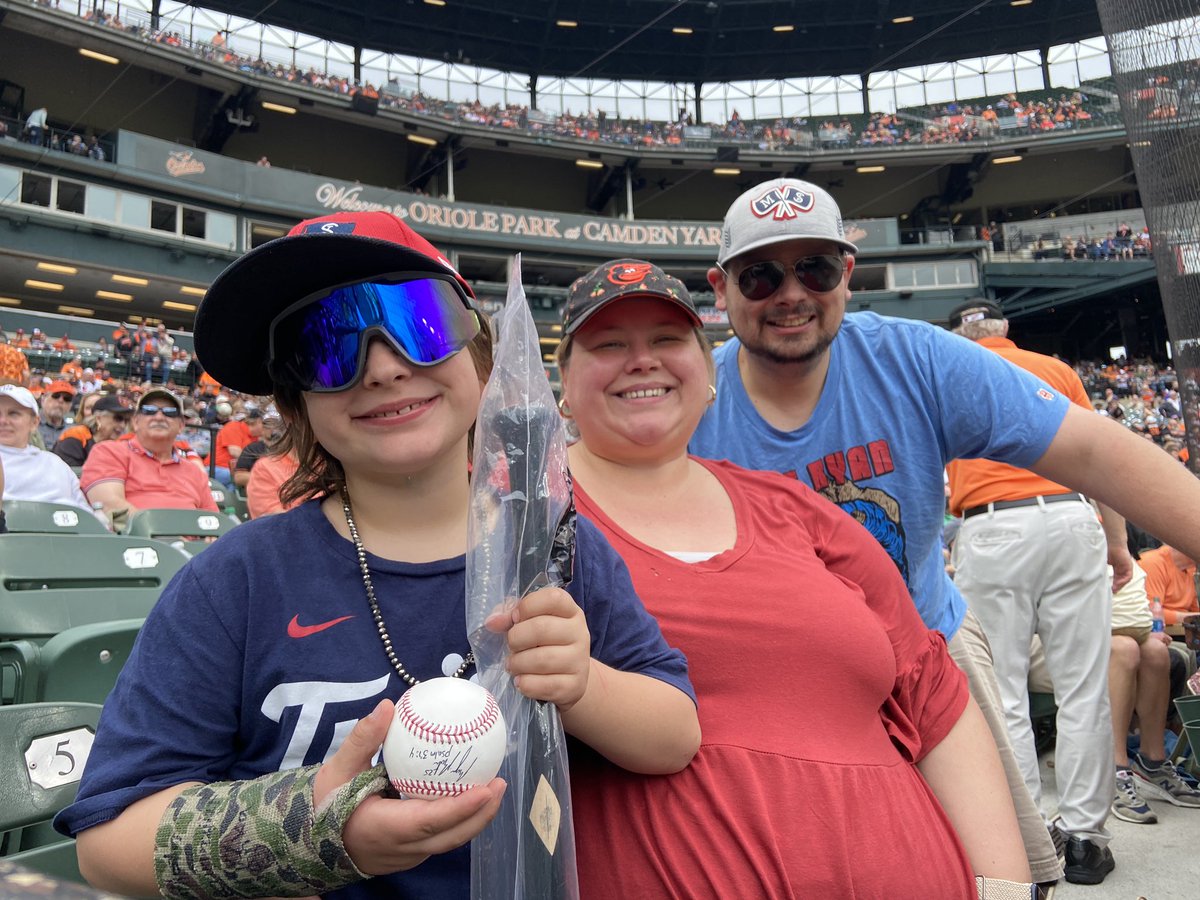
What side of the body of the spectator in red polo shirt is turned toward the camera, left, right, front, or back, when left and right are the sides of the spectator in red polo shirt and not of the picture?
front

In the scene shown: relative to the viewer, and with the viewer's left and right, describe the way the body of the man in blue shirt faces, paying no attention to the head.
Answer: facing the viewer

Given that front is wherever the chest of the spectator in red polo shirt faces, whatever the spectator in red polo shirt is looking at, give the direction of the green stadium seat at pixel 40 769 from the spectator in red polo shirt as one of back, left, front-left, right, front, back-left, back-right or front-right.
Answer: front

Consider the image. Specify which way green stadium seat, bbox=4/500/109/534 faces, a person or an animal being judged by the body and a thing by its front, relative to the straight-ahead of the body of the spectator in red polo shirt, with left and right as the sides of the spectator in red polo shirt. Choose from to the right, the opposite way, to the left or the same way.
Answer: the same way

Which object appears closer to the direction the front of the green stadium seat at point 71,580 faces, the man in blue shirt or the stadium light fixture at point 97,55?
the man in blue shirt

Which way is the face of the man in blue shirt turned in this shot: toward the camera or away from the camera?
toward the camera

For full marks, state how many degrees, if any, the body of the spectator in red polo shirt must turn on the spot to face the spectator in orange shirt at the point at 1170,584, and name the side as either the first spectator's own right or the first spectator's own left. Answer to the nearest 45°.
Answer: approximately 45° to the first spectator's own left

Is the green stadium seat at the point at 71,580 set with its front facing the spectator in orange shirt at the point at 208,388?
no

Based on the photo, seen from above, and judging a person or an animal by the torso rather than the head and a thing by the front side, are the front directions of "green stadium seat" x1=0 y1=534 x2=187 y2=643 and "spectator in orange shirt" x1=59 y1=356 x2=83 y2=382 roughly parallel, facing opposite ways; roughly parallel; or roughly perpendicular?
roughly parallel

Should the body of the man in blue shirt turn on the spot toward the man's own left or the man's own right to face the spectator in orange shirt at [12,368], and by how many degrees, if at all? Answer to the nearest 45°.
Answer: approximately 90° to the man's own right

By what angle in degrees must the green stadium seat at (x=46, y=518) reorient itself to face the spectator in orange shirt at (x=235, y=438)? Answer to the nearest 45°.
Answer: approximately 180°

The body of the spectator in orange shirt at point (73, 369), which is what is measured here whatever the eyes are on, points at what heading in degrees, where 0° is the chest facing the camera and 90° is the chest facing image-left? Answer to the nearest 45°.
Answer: approximately 0°

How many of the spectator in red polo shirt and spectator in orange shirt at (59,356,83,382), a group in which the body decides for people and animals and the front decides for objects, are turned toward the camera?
2

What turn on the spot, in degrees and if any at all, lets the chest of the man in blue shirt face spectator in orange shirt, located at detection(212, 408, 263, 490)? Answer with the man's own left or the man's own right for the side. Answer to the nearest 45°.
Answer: approximately 135° to the man's own right

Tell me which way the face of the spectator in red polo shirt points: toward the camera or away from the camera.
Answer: toward the camera

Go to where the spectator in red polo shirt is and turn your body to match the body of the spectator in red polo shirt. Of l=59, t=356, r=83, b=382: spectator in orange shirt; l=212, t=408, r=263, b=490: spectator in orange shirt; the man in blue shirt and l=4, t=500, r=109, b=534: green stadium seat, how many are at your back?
2

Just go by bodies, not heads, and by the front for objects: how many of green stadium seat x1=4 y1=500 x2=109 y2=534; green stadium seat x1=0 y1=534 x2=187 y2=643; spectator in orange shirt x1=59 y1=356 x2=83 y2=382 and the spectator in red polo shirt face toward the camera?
4
